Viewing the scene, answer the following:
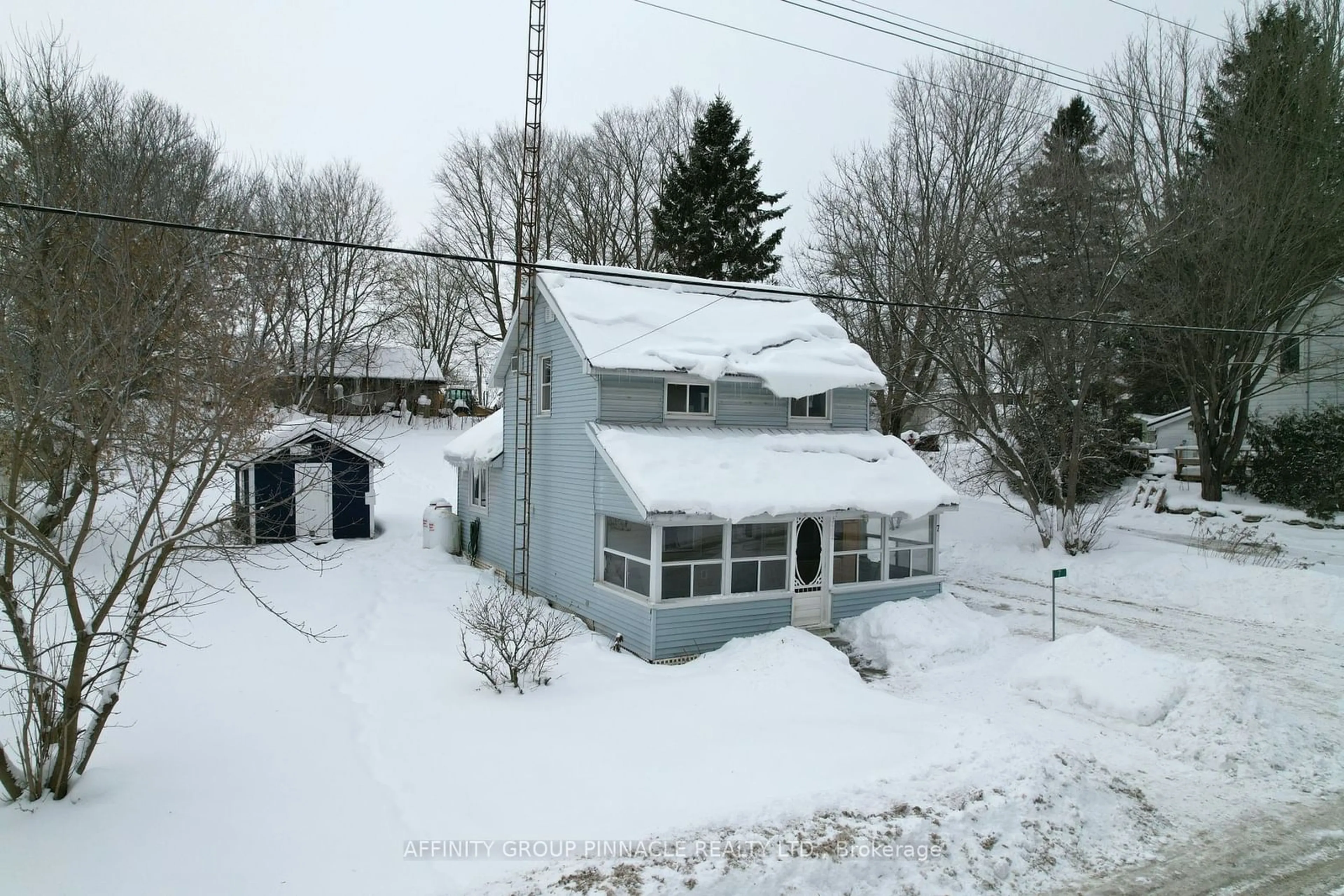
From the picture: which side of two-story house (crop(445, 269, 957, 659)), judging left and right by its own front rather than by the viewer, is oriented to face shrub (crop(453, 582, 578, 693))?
right

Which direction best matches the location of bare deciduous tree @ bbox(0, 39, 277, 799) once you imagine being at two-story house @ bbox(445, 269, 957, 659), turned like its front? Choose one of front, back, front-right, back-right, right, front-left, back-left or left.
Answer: right

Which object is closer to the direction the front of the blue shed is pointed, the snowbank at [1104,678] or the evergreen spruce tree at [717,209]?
the snowbank

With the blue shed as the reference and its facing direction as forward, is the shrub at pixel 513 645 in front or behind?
in front

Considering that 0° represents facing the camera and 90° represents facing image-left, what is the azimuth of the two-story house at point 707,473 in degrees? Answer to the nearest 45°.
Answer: approximately 315°

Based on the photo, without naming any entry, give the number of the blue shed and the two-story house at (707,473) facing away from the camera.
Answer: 0

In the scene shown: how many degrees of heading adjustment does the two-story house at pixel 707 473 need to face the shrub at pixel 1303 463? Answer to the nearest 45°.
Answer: approximately 90° to its left

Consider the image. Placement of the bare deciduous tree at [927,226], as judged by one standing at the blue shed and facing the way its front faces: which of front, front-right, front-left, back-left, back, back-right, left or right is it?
left

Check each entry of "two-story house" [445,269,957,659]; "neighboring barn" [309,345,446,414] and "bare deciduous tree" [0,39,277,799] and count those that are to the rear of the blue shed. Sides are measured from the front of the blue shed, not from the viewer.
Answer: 1

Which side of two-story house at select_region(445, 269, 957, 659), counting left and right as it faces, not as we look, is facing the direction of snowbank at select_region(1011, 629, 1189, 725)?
front

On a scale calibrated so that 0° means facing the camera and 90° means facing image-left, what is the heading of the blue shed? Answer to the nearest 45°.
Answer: approximately 0°
